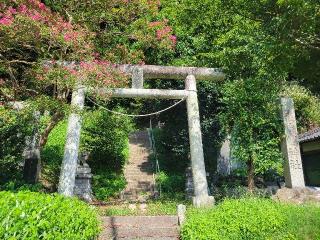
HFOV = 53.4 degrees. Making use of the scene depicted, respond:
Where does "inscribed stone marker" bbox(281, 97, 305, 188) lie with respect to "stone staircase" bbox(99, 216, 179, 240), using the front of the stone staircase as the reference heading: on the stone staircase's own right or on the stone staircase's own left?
on the stone staircase's own left

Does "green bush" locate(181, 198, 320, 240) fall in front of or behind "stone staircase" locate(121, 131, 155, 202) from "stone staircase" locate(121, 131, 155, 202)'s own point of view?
in front

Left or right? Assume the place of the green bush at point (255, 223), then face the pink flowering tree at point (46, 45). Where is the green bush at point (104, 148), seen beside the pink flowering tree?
right

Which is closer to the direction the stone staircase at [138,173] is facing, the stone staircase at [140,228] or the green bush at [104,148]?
the stone staircase

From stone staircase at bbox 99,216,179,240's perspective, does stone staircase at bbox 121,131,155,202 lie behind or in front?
behind

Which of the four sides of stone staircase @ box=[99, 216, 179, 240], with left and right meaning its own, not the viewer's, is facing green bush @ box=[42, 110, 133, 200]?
back

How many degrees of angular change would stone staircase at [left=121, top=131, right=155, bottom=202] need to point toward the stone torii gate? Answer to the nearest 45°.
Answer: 0° — it already faces it

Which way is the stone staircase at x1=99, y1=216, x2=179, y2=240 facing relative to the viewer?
toward the camera

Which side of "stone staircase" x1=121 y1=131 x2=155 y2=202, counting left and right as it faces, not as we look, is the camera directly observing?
front

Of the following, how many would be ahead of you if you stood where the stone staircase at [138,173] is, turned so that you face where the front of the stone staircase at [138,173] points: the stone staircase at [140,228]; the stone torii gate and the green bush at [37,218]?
3

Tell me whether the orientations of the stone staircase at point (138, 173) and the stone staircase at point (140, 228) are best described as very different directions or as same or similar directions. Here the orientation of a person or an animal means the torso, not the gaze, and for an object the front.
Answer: same or similar directions

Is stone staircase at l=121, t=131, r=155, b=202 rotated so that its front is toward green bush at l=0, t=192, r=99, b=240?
yes

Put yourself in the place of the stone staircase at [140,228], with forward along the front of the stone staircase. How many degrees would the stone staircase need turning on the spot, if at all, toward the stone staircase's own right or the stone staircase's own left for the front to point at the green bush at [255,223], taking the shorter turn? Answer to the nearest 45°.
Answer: approximately 45° to the stone staircase's own left

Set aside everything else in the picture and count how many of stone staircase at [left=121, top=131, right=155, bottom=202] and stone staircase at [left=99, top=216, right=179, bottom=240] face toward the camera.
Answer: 2

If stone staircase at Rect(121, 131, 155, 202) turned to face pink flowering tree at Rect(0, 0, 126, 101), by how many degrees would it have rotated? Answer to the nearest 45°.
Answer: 0° — it already faces it
